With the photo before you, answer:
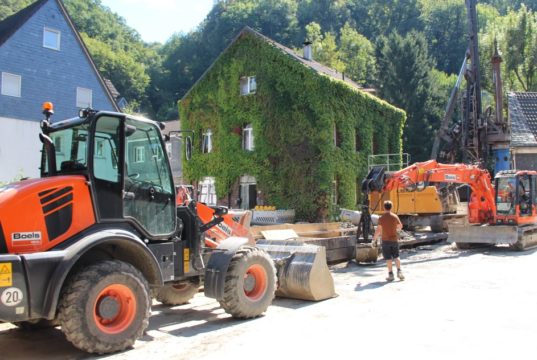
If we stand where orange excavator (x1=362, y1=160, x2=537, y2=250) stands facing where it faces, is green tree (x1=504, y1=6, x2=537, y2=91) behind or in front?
behind

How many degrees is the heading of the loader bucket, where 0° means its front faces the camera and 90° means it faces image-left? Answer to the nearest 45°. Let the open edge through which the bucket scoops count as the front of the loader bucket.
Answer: approximately 225°

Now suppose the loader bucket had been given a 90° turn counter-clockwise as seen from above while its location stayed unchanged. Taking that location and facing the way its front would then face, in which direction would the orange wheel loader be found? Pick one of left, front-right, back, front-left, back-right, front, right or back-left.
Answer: left

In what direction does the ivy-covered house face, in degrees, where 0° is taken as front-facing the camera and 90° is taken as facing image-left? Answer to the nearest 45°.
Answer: approximately 45°

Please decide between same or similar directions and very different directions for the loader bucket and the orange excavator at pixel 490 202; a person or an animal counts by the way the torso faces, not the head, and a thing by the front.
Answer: very different directions

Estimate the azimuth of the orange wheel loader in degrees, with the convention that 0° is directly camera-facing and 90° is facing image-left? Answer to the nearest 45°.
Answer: approximately 225°

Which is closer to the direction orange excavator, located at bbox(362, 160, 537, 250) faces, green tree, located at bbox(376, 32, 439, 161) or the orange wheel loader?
the orange wheel loader

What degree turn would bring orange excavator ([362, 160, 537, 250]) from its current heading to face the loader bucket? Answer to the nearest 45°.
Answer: approximately 45° to its left

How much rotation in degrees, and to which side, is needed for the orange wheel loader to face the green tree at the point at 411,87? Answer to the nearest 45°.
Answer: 0° — it already faces it

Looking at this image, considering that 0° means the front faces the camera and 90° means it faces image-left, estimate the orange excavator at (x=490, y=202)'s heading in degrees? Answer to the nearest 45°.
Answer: approximately 45°

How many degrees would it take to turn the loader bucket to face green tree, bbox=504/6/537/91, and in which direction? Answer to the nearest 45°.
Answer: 0° — it already faces it

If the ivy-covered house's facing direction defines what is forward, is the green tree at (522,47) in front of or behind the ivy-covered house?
behind
